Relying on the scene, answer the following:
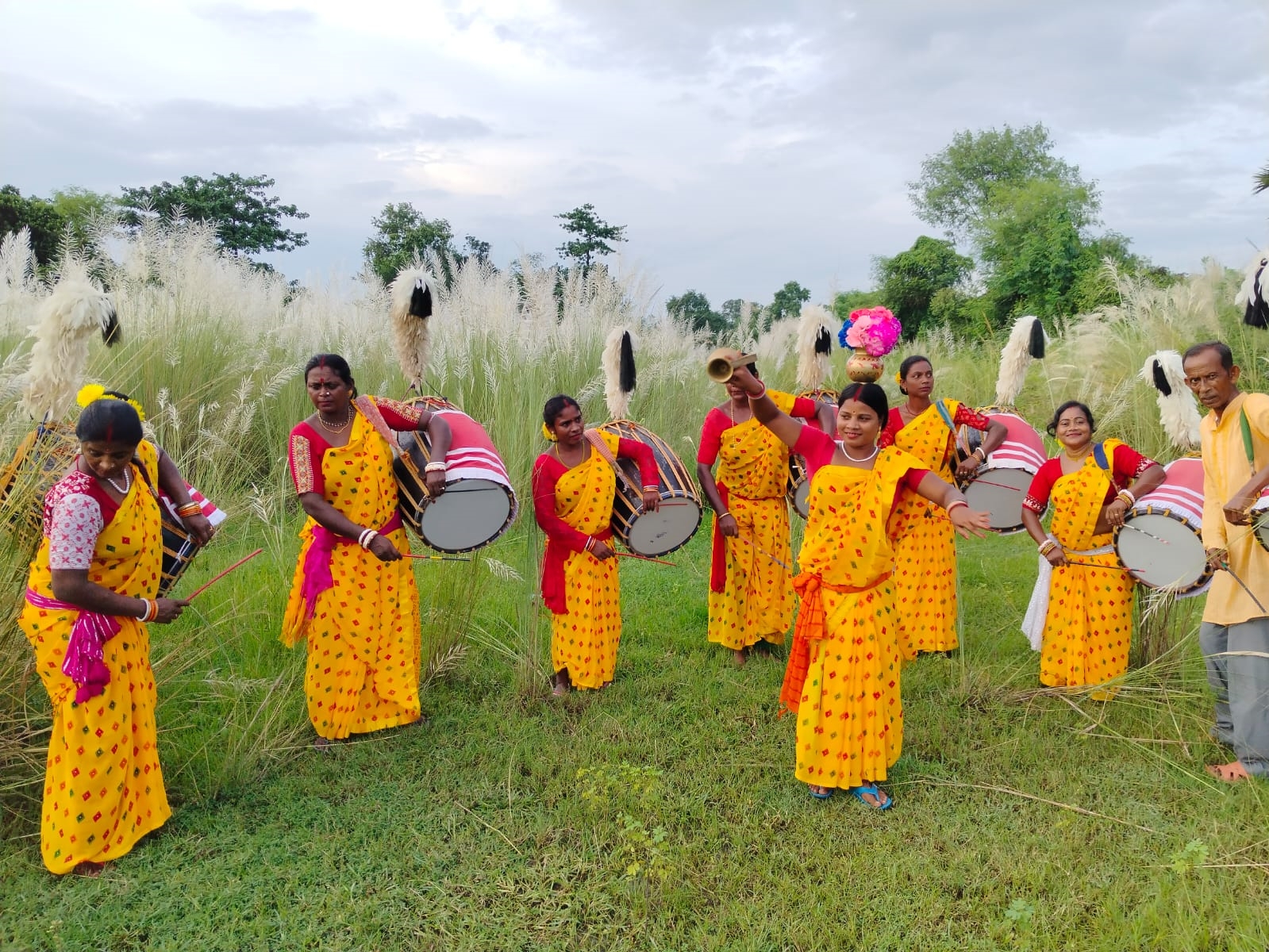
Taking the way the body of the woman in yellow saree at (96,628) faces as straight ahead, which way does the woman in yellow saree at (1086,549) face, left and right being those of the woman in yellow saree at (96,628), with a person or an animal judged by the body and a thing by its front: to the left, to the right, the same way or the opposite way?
to the right

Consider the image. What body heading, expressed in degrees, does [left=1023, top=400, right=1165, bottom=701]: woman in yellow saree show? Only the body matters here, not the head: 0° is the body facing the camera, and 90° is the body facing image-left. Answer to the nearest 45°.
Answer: approximately 0°

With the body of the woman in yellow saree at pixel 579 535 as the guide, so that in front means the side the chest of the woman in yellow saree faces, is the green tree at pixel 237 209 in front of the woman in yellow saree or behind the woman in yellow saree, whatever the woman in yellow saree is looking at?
behind

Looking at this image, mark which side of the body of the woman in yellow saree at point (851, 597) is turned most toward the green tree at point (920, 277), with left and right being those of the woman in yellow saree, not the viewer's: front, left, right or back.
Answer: back

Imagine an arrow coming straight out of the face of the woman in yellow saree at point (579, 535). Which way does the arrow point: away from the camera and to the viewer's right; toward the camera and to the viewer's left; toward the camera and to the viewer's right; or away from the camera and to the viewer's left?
toward the camera and to the viewer's right

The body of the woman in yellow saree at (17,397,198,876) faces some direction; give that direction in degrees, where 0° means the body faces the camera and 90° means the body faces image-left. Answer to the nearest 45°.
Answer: approximately 315°

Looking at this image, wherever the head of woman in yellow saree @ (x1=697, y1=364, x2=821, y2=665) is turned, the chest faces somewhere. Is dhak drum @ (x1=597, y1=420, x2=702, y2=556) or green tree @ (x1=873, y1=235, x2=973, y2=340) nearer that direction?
the dhak drum
